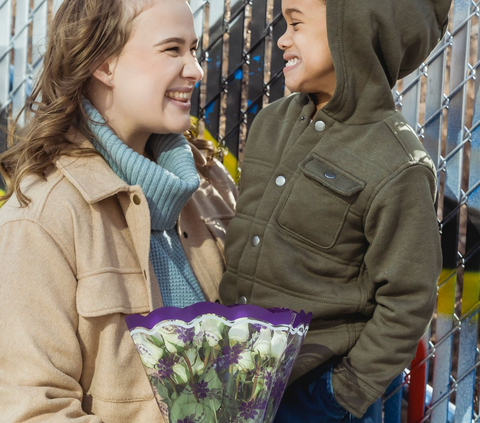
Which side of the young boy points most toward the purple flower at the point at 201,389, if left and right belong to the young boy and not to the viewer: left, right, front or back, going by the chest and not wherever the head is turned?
front

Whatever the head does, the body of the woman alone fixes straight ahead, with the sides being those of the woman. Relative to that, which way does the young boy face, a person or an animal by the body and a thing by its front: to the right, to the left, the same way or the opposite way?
to the right

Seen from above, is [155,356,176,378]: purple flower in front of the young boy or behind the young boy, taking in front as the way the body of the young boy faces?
in front

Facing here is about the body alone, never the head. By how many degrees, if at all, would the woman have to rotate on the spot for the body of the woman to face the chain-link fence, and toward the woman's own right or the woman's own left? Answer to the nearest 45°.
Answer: approximately 90° to the woman's own left

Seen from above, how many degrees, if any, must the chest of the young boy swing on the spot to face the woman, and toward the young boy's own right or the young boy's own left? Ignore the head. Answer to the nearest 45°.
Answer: approximately 45° to the young boy's own right

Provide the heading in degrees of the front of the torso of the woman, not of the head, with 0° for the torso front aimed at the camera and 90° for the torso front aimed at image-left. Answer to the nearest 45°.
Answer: approximately 315°

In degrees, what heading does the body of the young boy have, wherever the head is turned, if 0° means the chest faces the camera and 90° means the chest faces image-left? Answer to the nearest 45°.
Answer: approximately 45°

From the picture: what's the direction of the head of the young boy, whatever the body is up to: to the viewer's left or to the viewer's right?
to the viewer's left

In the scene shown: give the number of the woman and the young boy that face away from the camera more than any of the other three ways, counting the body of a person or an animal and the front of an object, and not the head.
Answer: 0
